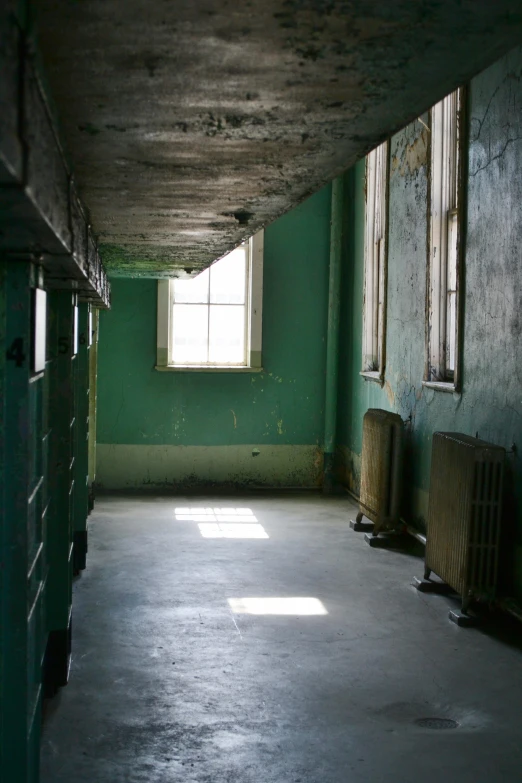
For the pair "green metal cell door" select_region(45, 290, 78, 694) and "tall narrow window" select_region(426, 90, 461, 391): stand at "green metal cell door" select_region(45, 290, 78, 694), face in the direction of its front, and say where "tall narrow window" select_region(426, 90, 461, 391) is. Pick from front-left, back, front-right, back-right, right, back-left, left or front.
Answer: front-left

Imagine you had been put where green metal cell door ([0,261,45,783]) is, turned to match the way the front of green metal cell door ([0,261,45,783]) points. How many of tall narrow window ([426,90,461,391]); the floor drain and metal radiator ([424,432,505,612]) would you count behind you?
0

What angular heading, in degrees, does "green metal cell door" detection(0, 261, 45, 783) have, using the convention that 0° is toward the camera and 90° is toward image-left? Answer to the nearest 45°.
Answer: approximately 270°

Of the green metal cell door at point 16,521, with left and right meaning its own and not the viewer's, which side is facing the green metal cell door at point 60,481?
left

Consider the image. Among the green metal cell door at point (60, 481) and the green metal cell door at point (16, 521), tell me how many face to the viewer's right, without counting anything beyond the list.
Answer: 2

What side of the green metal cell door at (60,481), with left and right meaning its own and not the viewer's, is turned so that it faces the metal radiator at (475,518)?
front

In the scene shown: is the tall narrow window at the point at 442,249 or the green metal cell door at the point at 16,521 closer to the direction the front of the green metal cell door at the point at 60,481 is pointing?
the tall narrow window

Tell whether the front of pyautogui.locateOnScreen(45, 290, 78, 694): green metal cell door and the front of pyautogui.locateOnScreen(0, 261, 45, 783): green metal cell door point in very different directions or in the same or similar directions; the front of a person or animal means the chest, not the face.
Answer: same or similar directions

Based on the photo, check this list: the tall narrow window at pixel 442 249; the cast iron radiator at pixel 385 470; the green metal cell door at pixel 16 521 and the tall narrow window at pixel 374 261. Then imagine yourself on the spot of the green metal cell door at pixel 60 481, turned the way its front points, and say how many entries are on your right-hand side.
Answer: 1

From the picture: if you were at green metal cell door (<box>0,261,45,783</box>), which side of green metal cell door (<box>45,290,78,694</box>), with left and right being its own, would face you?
right

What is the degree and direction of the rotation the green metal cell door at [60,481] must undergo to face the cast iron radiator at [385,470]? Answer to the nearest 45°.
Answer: approximately 45° to its left

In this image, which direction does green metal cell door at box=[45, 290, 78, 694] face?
to the viewer's right
